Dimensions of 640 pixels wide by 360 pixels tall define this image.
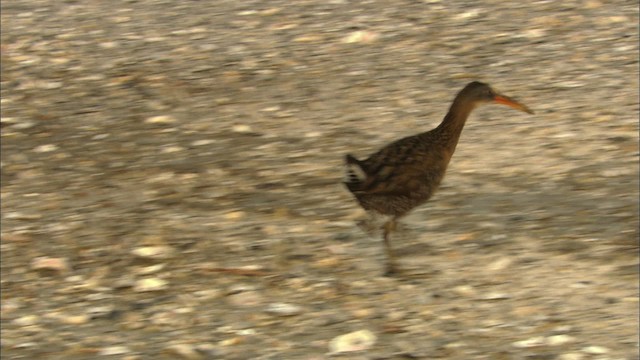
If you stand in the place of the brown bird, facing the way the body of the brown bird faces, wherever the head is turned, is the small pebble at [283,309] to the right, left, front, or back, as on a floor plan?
back

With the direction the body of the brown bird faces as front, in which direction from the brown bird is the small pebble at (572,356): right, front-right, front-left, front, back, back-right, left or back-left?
front-right

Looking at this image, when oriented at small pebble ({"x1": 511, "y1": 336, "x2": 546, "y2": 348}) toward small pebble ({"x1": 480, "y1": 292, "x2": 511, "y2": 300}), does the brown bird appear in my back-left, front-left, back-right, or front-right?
front-left

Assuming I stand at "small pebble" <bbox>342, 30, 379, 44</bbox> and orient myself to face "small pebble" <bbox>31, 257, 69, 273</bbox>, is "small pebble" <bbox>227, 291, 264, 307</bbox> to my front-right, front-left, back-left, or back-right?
front-left

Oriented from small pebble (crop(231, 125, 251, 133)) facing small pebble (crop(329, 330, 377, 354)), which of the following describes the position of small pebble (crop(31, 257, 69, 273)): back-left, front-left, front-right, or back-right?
front-right

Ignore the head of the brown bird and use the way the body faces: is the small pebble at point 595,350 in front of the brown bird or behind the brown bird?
in front

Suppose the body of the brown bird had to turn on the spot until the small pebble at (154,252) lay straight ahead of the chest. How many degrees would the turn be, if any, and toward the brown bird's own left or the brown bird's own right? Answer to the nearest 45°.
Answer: approximately 180°

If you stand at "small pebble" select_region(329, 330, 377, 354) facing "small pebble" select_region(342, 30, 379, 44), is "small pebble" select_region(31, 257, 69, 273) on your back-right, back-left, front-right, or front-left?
front-left

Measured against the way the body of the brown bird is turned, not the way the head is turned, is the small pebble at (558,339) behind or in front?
in front

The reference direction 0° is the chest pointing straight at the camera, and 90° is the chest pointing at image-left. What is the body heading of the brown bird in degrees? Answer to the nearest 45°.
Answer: approximately 270°

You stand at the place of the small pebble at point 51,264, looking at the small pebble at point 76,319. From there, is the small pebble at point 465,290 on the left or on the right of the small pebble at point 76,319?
left

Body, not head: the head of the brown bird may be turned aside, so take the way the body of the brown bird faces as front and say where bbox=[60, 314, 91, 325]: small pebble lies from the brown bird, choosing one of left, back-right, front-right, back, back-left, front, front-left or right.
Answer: back

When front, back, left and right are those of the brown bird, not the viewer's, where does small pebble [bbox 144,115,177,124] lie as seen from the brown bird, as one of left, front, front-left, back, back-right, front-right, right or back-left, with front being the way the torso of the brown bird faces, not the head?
back-left

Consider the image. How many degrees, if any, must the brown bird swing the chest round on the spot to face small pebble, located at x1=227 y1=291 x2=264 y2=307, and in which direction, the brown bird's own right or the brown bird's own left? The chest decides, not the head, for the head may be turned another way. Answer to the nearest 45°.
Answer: approximately 180°

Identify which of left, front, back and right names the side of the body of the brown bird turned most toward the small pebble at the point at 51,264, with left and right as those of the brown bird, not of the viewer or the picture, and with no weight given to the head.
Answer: back

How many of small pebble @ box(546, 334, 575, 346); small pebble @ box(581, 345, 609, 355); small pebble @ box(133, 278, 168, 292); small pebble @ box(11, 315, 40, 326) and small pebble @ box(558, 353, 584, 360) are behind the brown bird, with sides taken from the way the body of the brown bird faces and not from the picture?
2
